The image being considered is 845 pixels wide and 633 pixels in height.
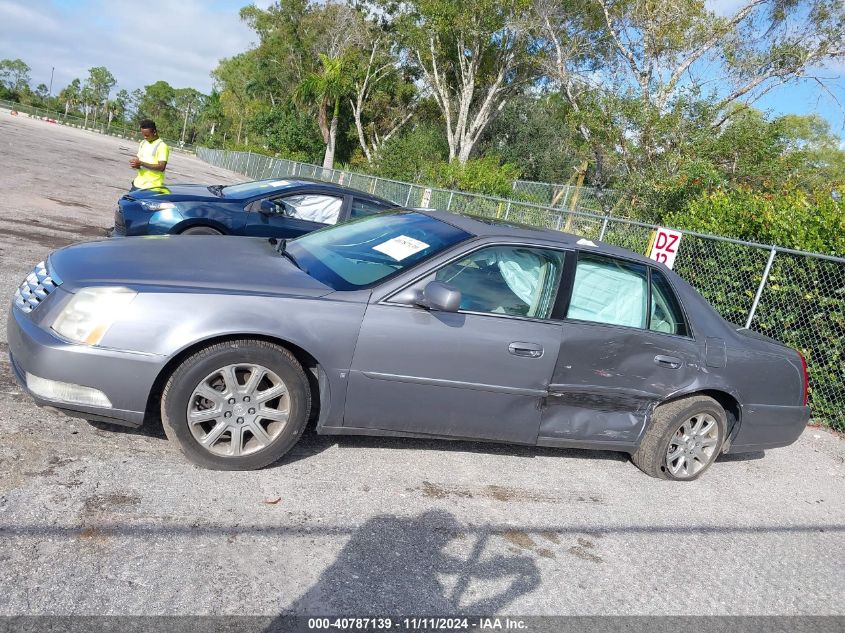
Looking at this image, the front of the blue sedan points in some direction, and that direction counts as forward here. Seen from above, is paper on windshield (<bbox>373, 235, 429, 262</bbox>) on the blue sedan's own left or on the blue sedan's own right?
on the blue sedan's own left

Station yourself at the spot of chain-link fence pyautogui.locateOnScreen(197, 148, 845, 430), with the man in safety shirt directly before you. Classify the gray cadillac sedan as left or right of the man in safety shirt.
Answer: left

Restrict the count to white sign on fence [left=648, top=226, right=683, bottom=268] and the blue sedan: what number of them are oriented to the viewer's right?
0

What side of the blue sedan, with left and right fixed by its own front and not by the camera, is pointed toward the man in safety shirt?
right

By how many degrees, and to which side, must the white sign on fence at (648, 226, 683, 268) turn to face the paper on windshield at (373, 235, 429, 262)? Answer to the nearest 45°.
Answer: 0° — it already faces it

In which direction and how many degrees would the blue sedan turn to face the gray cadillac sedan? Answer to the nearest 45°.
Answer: approximately 45° to its left

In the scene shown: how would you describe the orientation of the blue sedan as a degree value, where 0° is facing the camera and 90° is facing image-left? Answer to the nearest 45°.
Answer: approximately 45°

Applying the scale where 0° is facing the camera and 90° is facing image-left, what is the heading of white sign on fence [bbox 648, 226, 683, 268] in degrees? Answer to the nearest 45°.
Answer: approximately 0°

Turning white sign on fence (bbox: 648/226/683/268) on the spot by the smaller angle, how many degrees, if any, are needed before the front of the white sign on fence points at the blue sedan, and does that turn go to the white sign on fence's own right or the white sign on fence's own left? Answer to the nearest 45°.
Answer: approximately 45° to the white sign on fence's own right

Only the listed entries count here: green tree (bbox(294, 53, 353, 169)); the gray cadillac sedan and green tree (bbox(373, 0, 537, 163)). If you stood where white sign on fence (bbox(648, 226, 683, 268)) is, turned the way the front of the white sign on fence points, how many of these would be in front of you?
1

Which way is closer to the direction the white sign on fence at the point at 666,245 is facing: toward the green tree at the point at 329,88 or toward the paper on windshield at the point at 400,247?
the paper on windshield
